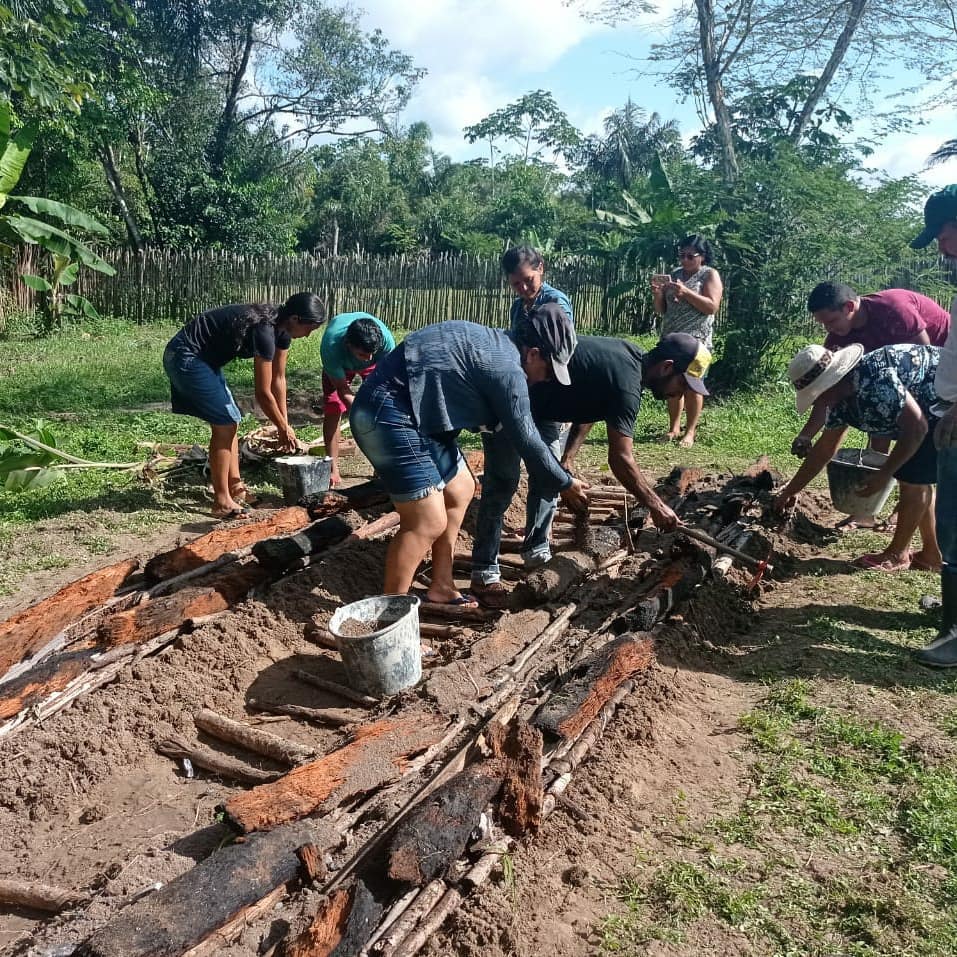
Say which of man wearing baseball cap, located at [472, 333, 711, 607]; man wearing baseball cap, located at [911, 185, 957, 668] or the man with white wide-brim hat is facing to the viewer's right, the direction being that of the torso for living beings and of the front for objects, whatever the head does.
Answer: man wearing baseball cap, located at [472, 333, 711, 607]

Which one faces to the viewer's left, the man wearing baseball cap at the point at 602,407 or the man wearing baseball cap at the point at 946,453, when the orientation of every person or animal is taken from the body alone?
the man wearing baseball cap at the point at 946,453

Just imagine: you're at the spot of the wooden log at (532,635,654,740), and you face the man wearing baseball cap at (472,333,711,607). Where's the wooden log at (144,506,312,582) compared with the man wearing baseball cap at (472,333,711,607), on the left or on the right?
left

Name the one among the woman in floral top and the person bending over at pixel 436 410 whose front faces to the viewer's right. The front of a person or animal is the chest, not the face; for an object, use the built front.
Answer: the person bending over

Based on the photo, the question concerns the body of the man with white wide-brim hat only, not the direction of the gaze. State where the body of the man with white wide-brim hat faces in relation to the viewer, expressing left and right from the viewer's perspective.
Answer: facing to the left of the viewer

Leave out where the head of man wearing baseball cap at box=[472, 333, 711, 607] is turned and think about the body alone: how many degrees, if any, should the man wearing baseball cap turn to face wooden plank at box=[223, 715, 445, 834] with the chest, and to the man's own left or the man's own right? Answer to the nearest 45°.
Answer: approximately 90° to the man's own right

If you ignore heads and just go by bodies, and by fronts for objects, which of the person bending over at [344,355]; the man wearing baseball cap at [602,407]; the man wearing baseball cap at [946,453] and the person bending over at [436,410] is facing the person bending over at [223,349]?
the man wearing baseball cap at [946,453]

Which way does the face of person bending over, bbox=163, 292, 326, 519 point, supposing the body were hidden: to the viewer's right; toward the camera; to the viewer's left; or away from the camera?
to the viewer's right

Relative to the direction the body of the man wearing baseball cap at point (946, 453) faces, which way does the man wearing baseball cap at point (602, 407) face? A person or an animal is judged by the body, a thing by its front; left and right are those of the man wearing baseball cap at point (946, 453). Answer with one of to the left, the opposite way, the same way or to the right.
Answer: the opposite way

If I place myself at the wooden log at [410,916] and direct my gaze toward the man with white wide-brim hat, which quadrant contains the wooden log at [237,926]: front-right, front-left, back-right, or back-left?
back-left

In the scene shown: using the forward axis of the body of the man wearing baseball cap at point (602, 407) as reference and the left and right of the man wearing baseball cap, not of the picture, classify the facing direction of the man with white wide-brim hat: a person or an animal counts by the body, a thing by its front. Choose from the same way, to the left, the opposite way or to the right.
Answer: the opposite way

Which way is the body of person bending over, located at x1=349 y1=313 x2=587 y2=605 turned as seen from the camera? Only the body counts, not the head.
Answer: to the viewer's right

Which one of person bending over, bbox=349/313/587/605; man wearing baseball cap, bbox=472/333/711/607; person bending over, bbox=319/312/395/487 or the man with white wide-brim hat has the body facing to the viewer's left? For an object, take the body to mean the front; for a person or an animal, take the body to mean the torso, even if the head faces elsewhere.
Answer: the man with white wide-brim hat

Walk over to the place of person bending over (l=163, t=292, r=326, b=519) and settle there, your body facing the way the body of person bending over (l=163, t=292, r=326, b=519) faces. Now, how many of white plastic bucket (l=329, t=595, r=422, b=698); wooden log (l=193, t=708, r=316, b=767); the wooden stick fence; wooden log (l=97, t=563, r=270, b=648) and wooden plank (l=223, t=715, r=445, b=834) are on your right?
4

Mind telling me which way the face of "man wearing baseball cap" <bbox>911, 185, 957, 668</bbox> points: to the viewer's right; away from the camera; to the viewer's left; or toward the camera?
to the viewer's left

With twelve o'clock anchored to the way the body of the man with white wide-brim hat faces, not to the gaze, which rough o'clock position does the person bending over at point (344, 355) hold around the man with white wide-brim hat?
The person bending over is roughly at 12 o'clock from the man with white wide-brim hat.
